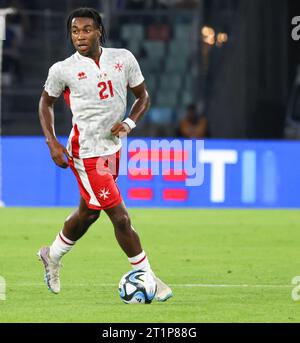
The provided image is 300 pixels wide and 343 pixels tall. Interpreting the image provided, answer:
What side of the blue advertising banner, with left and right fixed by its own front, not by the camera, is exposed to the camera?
front

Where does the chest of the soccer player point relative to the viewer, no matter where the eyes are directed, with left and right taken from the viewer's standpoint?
facing the viewer and to the right of the viewer

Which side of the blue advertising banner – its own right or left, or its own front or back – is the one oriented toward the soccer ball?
front

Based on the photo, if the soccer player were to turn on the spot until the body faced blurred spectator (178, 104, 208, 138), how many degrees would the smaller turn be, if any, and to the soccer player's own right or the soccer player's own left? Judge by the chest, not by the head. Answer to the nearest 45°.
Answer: approximately 135° to the soccer player's own left

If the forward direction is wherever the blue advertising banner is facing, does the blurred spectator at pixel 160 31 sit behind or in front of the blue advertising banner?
behind

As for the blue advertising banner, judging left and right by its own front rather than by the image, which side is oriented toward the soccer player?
front

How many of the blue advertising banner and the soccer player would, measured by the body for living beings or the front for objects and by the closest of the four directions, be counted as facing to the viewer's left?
0

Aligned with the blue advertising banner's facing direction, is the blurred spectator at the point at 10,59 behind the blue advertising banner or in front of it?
behind

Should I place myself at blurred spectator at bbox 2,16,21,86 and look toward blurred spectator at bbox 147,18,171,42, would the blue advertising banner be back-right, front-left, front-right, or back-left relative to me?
front-right

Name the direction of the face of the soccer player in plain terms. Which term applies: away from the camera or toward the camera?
toward the camera
